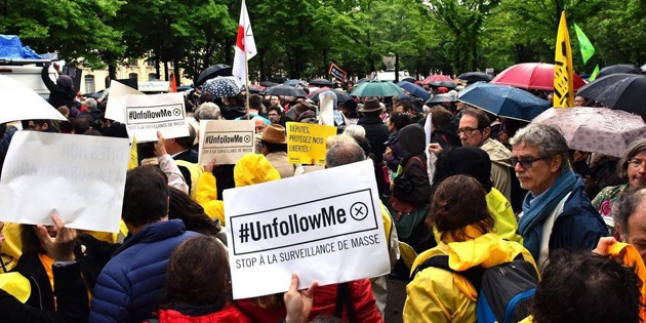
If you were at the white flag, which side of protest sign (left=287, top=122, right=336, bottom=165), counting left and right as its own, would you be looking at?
back

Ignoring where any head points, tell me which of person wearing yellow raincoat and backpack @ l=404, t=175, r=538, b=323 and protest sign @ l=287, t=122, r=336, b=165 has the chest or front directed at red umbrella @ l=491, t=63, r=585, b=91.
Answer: the person wearing yellow raincoat and backpack

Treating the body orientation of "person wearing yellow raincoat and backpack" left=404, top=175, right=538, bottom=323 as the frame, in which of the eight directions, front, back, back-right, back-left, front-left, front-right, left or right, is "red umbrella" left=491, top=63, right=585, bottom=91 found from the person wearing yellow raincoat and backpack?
front

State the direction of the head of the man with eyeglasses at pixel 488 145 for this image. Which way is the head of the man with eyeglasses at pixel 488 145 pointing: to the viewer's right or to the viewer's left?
to the viewer's left

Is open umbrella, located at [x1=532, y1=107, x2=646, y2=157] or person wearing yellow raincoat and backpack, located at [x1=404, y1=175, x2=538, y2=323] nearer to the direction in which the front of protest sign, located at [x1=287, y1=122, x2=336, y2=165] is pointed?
the person wearing yellow raincoat and backpack

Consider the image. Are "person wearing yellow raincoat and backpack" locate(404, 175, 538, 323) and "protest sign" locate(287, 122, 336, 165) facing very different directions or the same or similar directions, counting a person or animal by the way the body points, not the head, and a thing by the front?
very different directions

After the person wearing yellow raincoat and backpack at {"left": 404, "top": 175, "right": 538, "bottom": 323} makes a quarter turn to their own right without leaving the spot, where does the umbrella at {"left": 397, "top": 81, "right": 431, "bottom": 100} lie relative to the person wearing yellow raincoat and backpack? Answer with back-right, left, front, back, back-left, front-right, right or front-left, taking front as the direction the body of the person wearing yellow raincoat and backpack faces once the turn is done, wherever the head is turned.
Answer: left

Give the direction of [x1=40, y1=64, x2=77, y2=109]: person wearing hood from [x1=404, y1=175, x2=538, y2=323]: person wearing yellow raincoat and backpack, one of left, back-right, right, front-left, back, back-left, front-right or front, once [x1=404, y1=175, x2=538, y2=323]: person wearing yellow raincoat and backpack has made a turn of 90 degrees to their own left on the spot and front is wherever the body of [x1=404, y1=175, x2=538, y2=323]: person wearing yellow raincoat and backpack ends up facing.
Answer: front-right

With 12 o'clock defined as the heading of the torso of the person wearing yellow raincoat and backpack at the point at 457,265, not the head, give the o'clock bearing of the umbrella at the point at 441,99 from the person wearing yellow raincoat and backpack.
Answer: The umbrella is roughly at 12 o'clock from the person wearing yellow raincoat and backpack.

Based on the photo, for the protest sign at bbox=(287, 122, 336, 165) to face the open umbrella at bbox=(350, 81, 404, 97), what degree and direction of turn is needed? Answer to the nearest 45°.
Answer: approximately 180°

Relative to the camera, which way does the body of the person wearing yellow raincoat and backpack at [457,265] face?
away from the camera

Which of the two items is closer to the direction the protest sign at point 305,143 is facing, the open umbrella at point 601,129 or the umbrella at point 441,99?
the open umbrella

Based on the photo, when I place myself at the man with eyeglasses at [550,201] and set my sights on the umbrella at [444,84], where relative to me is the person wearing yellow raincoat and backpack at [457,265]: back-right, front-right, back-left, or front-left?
back-left

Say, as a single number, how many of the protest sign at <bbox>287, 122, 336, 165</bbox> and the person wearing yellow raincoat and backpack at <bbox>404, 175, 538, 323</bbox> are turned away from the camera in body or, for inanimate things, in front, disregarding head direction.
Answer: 1

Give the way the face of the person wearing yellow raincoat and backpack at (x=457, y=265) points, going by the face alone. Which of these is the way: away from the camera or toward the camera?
away from the camera

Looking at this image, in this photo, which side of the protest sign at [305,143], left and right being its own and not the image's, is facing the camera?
front

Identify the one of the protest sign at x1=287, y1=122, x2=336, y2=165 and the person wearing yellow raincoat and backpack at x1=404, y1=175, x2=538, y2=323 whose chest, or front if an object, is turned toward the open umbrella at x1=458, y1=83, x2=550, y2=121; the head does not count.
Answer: the person wearing yellow raincoat and backpack

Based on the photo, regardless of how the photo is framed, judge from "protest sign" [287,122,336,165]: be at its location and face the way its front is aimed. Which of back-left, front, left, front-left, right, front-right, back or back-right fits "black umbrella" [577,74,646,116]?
left

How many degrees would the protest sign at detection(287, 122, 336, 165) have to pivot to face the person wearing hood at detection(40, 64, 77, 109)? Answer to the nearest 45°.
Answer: approximately 135° to its right
